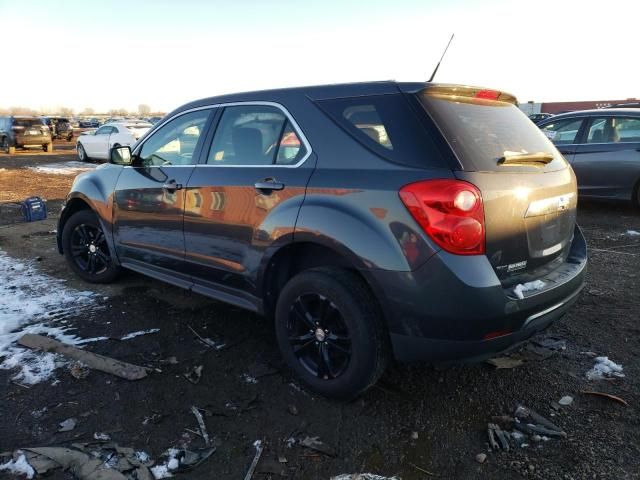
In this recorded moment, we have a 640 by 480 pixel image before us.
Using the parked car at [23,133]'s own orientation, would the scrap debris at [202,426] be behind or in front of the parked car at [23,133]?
behind

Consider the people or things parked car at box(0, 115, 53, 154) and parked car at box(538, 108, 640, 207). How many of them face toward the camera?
0

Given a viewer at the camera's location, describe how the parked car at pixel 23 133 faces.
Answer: facing away from the viewer and to the left of the viewer

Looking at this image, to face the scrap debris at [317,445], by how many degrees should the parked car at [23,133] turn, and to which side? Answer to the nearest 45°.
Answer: approximately 135° to its left

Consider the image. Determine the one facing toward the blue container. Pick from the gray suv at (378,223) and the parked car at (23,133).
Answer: the gray suv

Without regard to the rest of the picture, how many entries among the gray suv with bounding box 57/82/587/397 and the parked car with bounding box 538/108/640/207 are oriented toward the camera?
0

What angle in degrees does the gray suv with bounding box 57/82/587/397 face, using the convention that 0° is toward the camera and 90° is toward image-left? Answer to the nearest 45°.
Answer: approximately 135°
